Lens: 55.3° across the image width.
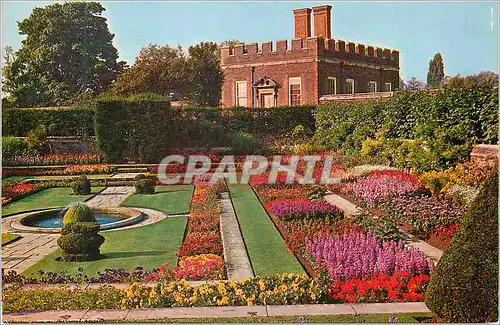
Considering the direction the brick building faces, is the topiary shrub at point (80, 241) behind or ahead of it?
ahead

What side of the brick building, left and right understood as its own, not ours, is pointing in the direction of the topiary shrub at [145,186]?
front

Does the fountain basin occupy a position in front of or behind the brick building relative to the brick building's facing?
in front

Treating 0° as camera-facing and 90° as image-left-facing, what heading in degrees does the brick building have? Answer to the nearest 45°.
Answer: approximately 45°

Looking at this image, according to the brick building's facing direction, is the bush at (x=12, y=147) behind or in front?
in front

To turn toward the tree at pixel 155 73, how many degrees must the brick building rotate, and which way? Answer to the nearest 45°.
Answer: approximately 45° to its right

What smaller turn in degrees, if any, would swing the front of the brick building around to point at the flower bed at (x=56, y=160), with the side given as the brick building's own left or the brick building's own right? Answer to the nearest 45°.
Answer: approximately 45° to the brick building's own right
